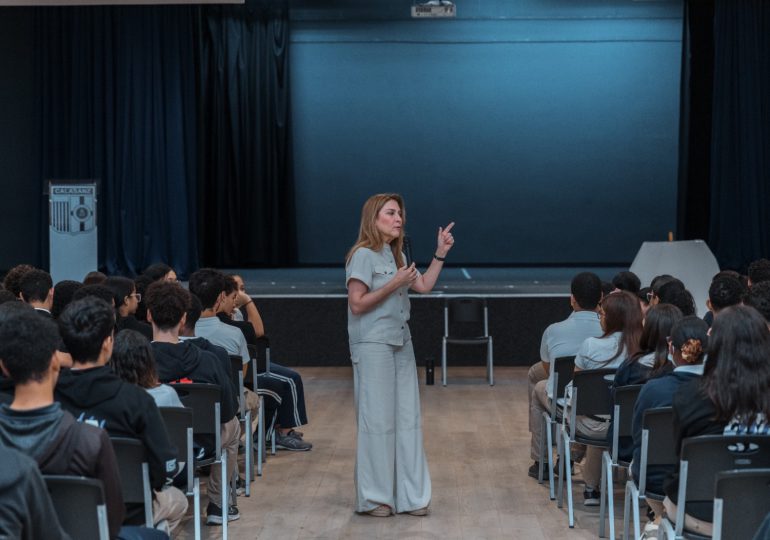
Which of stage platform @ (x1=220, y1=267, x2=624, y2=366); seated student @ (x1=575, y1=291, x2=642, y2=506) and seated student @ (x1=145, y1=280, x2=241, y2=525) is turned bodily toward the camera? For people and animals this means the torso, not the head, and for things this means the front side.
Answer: the stage platform

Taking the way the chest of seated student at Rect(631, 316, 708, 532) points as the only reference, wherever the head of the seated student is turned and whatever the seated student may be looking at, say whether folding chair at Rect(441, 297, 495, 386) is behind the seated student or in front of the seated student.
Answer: in front

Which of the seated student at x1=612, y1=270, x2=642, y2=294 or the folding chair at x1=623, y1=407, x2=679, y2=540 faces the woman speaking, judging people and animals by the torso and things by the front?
the folding chair

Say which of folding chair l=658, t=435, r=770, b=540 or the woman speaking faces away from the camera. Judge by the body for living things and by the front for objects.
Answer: the folding chair

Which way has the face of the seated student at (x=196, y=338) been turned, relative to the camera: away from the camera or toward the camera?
away from the camera

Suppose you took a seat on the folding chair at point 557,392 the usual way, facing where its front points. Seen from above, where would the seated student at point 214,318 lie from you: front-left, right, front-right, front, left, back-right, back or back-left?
front-left

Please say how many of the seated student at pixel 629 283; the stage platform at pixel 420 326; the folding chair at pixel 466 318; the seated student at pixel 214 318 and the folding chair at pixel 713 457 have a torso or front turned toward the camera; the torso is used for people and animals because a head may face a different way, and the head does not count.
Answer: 2

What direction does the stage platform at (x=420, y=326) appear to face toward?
toward the camera

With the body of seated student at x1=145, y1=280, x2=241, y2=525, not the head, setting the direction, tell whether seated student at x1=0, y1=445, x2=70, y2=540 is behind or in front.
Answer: behind

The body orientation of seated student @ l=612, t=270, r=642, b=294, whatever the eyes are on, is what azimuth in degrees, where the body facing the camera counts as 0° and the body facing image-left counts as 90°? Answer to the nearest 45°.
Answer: approximately 135°

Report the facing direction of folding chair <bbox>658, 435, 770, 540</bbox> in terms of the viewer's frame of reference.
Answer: facing away from the viewer

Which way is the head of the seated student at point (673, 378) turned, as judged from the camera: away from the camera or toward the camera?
away from the camera

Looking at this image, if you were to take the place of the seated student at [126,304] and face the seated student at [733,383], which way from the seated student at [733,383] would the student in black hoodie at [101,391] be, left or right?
right

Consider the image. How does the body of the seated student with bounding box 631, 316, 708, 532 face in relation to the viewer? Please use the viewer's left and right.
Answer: facing away from the viewer and to the left of the viewer

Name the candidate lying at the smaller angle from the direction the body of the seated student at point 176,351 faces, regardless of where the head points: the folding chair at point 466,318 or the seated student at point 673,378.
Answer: the folding chair

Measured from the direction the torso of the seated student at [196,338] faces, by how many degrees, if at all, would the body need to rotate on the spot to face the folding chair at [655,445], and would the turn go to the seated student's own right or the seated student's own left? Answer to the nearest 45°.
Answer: approximately 90° to the seated student's own right
